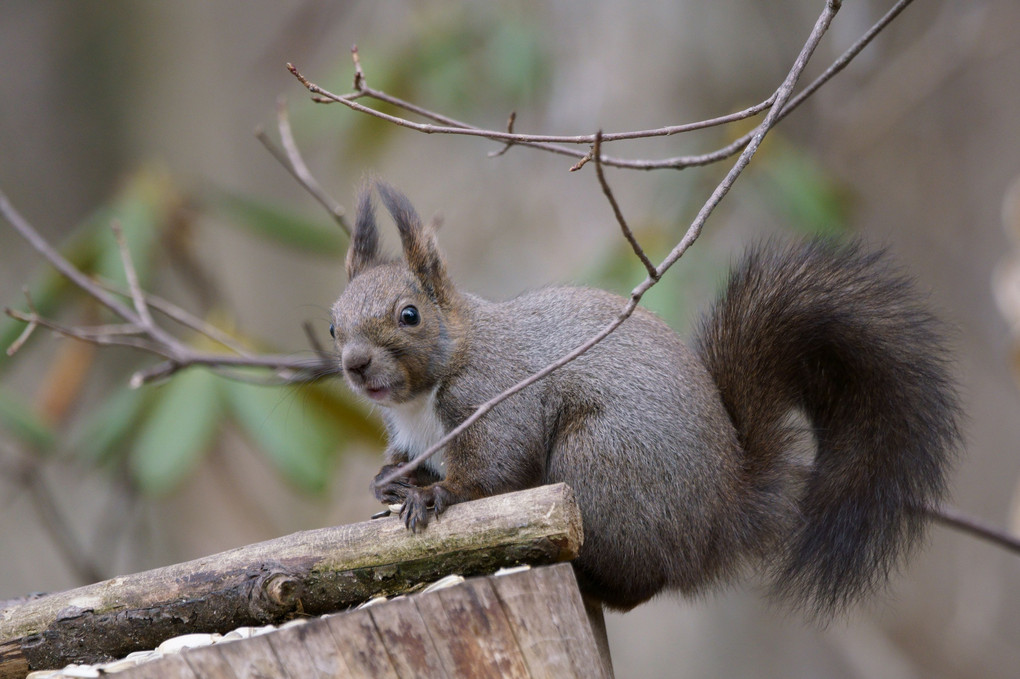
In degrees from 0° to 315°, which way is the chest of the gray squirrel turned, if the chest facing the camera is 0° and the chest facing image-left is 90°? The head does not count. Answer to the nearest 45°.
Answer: approximately 90°

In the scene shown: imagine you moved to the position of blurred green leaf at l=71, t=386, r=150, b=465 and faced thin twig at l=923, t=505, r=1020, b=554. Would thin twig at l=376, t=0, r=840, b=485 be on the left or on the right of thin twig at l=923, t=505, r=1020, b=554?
right

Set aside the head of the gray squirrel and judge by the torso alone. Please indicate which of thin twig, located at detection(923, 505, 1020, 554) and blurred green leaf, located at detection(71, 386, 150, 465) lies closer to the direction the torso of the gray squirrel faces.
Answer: the blurred green leaf

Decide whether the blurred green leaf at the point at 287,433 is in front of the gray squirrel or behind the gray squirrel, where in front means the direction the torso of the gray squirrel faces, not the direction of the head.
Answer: in front

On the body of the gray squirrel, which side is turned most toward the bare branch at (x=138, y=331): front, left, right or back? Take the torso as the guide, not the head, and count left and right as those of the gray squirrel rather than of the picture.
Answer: front

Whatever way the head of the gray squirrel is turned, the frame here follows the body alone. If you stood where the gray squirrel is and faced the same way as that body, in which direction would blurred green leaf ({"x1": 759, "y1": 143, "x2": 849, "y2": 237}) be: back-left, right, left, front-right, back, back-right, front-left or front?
back-right

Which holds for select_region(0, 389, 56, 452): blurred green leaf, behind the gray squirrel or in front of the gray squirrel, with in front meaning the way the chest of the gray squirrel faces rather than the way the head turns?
in front

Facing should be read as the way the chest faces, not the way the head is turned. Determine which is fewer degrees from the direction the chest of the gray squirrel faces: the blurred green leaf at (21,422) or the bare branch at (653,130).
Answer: the blurred green leaf
